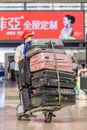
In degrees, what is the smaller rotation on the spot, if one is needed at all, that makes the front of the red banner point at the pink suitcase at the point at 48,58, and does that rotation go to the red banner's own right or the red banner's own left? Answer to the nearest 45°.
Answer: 0° — it already faces it

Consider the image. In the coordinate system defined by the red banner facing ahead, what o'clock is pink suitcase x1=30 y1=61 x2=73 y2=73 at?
The pink suitcase is roughly at 12 o'clock from the red banner.

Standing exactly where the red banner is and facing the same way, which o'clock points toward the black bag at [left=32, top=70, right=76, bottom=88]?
The black bag is roughly at 12 o'clock from the red banner.

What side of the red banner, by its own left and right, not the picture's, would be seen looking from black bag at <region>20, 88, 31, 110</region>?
front

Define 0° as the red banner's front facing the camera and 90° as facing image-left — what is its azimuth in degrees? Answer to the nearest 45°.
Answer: approximately 0°

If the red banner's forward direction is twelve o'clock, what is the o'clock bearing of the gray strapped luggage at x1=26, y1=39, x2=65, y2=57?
The gray strapped luggage is roughly at 12 o'clock from the red banner.
